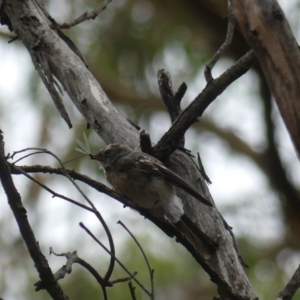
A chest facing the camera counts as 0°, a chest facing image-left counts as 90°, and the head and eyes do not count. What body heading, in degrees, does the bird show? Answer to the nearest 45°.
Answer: approximately 90°

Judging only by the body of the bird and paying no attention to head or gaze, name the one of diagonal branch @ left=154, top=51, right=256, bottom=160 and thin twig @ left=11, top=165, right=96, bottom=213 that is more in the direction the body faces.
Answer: the thin twig

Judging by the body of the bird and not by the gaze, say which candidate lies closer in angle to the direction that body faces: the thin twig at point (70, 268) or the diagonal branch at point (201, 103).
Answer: the thin twig

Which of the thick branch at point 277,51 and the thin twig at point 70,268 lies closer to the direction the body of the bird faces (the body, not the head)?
the thin twig

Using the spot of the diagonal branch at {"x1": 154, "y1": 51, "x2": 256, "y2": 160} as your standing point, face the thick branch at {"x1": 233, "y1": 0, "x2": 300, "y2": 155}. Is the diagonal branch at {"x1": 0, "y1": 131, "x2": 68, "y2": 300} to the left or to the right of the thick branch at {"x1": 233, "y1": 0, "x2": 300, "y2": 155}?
right

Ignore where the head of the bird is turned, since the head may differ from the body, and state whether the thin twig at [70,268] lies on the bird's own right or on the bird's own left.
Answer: on the bird's own left

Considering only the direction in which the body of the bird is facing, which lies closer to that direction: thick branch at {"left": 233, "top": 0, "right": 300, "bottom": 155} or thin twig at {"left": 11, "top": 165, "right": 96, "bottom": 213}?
the thin twig
